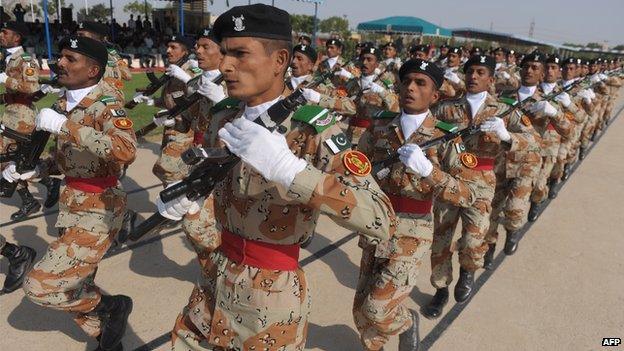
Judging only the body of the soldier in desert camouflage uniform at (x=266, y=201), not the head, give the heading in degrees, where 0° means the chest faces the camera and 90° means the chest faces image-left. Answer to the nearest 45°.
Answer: approximately 45°

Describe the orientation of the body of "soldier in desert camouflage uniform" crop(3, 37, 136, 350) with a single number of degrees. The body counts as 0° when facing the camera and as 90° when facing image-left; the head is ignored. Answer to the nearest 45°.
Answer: approximately 45°

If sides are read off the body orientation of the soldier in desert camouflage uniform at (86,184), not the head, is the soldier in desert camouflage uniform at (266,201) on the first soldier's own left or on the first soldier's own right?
on the first soldier's own left

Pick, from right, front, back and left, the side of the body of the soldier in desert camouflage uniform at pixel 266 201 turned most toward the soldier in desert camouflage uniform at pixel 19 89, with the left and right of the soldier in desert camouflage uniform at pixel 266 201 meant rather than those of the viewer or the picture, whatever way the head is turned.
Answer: right

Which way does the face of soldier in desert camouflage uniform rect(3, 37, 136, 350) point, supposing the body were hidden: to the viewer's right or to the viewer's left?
to the viewer's left

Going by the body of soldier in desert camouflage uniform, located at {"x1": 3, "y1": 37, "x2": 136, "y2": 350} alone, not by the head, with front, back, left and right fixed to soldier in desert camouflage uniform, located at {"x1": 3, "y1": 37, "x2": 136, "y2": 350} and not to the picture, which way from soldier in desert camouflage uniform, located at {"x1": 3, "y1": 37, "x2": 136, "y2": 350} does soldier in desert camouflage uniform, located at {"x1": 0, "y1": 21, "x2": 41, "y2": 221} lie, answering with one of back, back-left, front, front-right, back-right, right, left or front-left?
back-right

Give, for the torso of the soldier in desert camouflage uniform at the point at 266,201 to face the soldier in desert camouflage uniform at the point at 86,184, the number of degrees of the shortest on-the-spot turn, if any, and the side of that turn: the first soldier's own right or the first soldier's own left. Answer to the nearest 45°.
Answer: approximately 90° to the first soldier's own right
